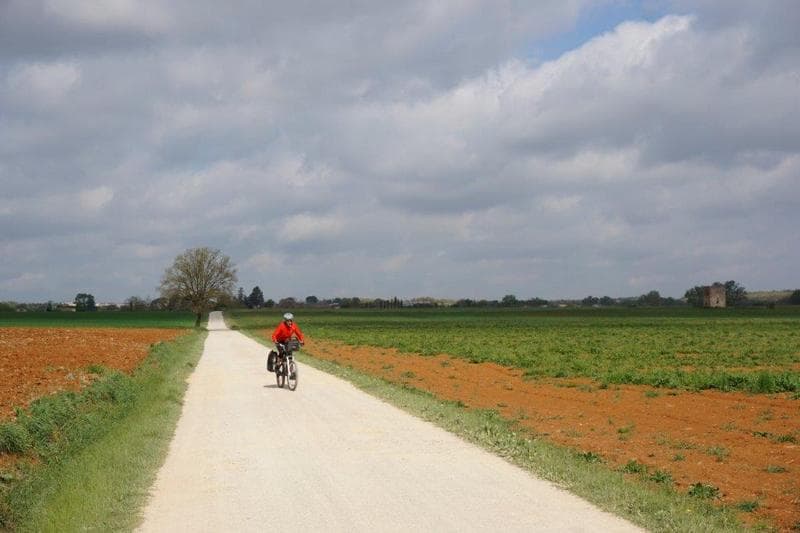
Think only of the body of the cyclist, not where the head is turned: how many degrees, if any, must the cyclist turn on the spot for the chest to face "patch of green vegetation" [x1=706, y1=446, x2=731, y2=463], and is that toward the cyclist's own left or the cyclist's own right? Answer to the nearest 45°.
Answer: approximately 45° to the cyclist's own left

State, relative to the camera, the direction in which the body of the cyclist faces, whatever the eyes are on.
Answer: toward the camera
